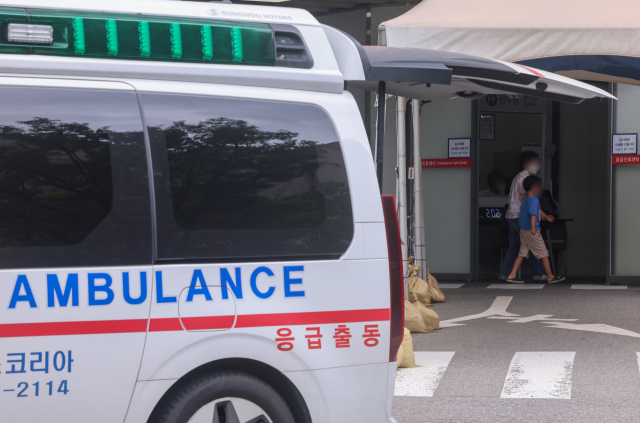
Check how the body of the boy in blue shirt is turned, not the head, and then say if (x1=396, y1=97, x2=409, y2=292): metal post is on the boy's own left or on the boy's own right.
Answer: on the boy's own right

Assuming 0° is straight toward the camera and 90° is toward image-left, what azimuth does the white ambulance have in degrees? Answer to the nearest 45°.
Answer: approximately 90°

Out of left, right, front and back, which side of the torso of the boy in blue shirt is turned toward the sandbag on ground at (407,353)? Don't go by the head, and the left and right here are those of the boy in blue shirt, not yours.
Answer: right

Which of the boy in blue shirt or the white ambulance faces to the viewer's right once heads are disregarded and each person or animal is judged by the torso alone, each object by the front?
the boy in blue shirt

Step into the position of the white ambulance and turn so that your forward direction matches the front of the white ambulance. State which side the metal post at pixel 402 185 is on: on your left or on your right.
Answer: on your right

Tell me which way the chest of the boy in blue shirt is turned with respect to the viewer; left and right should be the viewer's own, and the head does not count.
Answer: facing to the right of the viewer

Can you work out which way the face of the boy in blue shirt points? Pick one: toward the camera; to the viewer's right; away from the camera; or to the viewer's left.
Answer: to the viewer's right

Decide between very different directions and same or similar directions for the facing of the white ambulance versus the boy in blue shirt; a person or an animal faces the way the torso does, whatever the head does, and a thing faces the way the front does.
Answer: very different directions

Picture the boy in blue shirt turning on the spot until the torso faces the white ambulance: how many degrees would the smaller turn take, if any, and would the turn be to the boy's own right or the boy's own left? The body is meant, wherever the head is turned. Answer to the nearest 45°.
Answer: approximately 90° to the boy's own right

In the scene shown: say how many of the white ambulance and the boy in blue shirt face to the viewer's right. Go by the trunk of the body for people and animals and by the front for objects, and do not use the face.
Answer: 1

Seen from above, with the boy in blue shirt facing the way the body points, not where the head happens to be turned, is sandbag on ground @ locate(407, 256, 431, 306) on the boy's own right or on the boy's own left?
on the boy's own right
